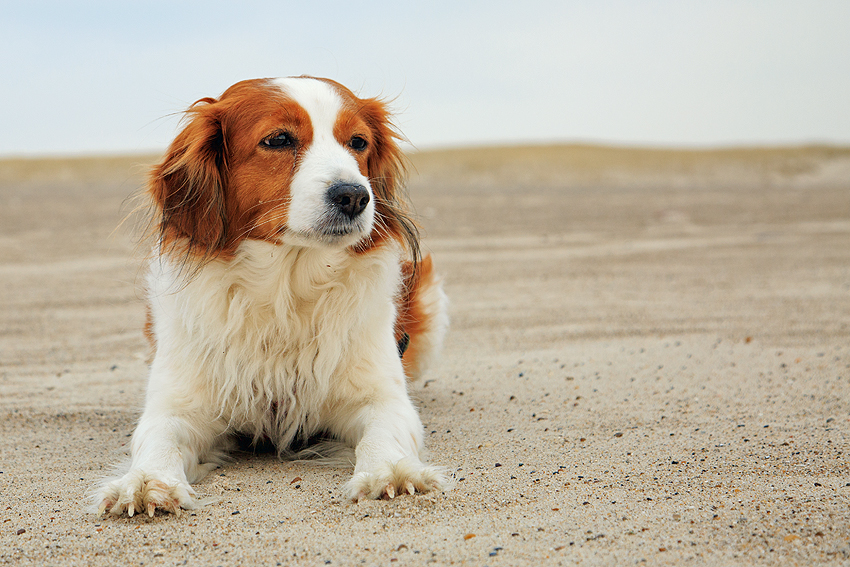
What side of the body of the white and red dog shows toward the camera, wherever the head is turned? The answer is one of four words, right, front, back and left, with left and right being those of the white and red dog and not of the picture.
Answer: front
